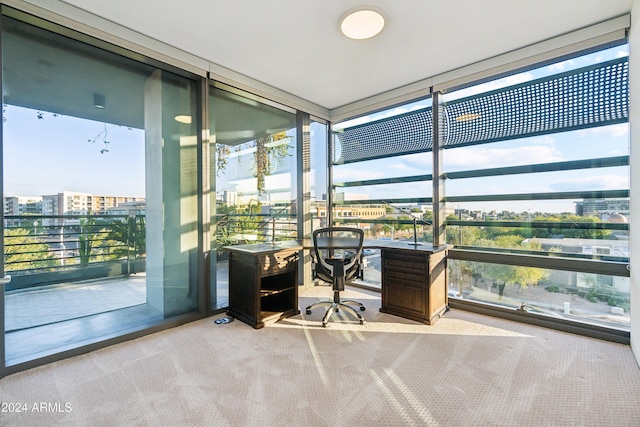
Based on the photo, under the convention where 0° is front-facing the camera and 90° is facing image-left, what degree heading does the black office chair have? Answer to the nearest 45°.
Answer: approximately 180°

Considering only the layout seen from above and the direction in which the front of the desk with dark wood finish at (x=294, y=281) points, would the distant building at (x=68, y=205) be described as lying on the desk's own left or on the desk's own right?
on the desk's own right

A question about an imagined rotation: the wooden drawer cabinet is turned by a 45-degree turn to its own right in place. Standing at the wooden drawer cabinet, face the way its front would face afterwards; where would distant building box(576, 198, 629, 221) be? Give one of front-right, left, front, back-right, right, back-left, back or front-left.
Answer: back

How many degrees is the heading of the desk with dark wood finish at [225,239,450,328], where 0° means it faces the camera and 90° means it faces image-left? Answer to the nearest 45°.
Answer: approximately 0°

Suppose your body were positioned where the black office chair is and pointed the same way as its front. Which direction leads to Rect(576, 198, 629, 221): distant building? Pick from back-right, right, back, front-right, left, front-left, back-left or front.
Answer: right

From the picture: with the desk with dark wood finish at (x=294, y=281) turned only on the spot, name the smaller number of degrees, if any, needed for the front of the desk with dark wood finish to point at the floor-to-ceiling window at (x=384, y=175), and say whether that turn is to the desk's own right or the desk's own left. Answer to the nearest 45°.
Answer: approximately 135° to the desk's own left

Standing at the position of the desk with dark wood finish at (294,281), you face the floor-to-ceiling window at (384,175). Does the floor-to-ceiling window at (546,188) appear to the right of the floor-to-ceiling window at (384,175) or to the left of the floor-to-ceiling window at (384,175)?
right

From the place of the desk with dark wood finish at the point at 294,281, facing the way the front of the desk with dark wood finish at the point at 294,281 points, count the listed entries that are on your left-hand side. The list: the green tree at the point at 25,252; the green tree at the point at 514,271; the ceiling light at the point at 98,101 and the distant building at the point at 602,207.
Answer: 2

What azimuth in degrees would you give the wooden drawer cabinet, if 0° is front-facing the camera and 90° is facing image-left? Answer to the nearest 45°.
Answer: approximately 45°

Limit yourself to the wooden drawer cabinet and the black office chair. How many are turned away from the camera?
1

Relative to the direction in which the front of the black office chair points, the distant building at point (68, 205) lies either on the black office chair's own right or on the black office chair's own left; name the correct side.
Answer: on the black office chair's own left

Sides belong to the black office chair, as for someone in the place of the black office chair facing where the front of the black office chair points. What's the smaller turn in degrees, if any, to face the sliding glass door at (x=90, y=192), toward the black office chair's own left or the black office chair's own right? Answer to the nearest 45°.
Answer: approximately 90° to the black office chair's own left
